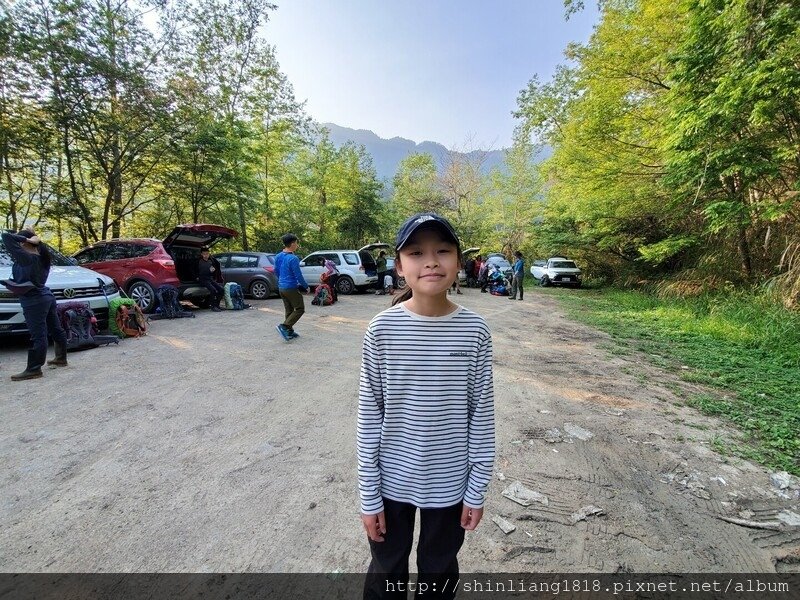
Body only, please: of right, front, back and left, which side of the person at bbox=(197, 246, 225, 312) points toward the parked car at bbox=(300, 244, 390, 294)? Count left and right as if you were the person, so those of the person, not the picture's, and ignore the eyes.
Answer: left

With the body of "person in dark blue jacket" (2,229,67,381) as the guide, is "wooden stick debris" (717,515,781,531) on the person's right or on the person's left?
on the person's left

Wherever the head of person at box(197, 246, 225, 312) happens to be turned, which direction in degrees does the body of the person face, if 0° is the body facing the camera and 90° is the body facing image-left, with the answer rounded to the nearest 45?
approximately 315°

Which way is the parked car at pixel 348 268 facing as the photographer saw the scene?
facing away from the viewer and to the left of the viewer

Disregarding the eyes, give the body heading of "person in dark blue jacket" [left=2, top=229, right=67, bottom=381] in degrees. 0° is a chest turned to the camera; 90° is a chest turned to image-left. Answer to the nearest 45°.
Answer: approximately 90°

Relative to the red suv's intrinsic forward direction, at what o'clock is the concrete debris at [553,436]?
The concrete debris is roughly at 7 o'clock from the red suv.

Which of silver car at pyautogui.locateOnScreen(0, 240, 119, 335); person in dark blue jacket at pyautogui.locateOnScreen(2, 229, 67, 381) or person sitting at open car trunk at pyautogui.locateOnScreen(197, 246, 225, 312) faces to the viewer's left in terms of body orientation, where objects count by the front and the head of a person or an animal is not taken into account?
the person in dark blue jacket

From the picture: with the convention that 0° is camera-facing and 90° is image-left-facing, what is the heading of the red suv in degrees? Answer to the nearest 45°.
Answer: approximately 135°

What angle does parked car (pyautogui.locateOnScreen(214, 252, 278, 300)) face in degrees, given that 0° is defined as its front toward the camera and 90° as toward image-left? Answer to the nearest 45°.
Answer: approximately 135°
